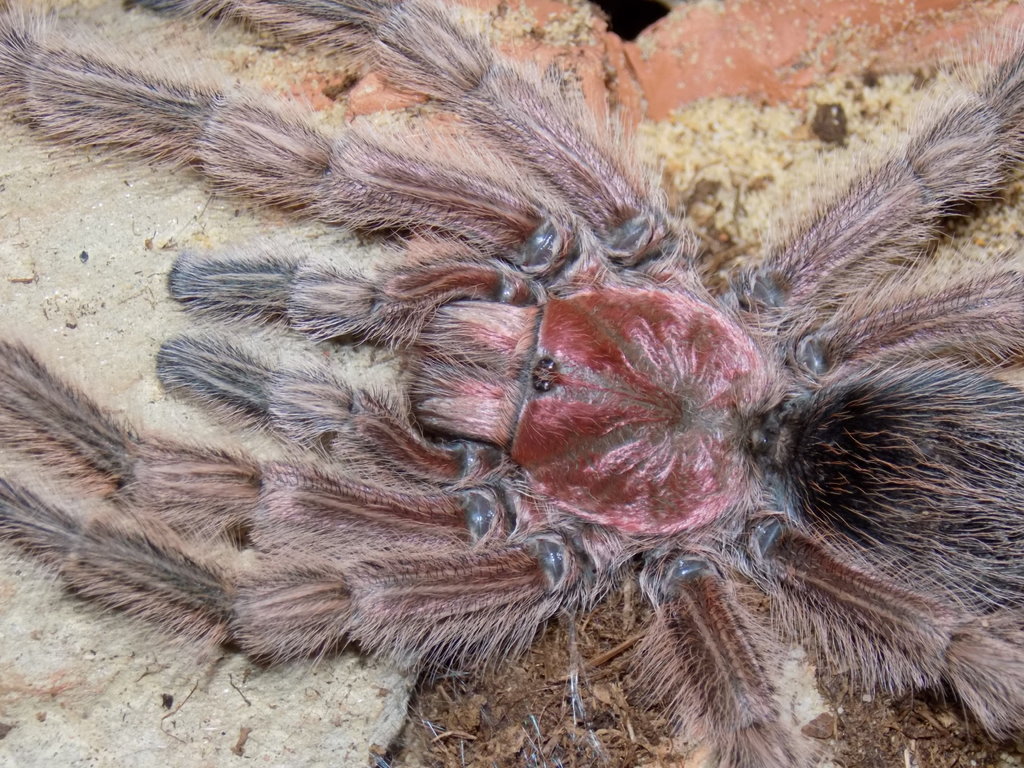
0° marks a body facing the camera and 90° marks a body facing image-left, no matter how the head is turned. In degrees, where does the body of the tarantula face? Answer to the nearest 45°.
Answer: approximately 90°
